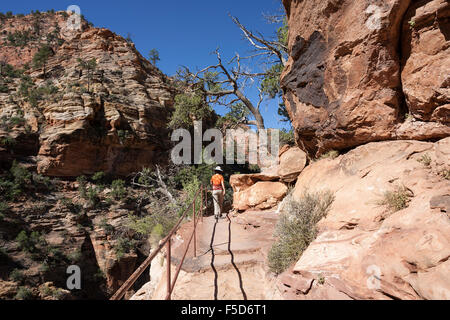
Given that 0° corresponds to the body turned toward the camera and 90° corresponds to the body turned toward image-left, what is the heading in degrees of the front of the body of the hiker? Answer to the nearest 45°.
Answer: approximately 180°

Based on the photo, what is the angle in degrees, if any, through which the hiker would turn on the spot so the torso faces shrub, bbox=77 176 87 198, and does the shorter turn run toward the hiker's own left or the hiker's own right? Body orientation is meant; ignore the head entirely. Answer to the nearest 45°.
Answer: approximately 45° to the hiker's own left

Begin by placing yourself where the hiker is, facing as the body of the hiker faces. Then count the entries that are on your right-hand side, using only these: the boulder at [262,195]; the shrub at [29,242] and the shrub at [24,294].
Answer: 1

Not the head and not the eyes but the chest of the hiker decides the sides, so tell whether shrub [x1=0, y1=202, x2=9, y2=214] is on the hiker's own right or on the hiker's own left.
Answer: on the hiker's own left

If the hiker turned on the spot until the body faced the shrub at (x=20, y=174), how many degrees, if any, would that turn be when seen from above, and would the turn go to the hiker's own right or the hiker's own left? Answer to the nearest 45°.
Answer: approximately 45° to the hiker's own left

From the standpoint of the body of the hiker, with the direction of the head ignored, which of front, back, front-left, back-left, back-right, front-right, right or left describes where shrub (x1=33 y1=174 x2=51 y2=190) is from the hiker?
front-left

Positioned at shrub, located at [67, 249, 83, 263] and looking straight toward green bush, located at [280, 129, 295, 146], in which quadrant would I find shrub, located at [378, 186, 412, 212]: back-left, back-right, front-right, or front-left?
front-right

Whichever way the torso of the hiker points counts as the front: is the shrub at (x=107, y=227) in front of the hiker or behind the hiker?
in front

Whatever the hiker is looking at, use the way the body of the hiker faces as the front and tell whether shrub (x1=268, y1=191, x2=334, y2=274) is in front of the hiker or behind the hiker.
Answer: behind

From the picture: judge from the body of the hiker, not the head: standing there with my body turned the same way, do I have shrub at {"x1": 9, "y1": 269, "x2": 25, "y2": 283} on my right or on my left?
on my left

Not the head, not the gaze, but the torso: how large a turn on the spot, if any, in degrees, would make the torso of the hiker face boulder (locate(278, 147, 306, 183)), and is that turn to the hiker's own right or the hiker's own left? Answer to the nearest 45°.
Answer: approximately 90° to the hiker's own right

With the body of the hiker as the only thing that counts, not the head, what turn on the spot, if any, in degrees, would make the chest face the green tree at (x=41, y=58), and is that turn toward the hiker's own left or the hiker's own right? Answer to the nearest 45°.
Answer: approximately 45° to the hiker's own left

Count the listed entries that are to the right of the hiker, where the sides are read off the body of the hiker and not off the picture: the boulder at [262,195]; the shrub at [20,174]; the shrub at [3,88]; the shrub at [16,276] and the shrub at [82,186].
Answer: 1

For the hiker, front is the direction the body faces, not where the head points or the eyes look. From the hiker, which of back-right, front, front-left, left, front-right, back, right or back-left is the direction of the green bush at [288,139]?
front-right

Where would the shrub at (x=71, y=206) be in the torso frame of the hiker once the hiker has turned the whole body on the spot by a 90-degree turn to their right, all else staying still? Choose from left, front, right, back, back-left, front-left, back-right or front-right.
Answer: back-left

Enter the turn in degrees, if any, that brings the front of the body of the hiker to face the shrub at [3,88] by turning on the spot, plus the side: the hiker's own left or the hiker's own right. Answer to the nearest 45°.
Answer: approximately 45° to the hiker's own left

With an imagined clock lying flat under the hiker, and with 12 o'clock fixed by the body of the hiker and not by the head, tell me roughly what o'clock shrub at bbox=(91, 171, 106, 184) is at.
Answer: The shrub is roughly at 11 o'clock from the hiker.
